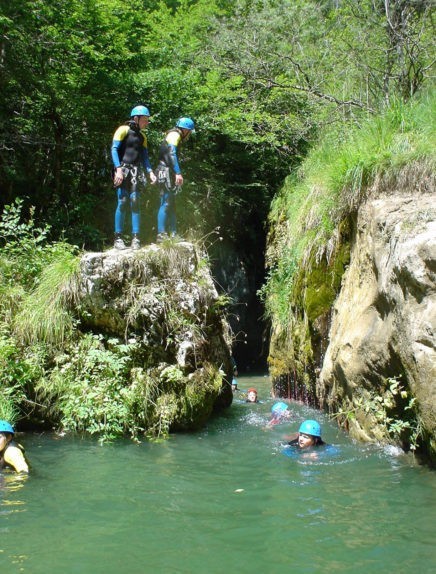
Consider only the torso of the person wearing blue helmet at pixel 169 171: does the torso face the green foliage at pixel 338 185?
yes

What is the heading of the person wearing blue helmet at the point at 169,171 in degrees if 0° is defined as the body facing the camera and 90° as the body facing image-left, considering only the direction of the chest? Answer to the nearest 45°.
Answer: approximately 270°
